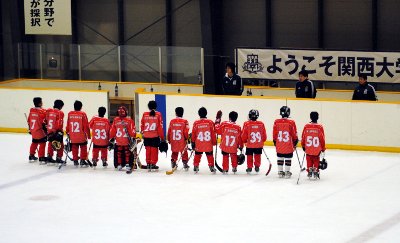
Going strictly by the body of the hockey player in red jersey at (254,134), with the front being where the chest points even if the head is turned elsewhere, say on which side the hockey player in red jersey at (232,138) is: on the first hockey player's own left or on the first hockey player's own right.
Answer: on the first hockey player's own left

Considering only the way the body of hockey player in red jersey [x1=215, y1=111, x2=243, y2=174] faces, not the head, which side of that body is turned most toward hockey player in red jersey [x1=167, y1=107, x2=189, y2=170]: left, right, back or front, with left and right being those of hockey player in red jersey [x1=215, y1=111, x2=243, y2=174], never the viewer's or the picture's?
left

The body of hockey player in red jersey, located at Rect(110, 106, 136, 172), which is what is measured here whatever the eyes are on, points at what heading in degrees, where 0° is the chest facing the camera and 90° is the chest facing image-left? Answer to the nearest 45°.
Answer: approximately 180°

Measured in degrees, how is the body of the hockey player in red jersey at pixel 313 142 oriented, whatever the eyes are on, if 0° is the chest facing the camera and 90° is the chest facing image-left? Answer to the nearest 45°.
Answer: approximately 180°

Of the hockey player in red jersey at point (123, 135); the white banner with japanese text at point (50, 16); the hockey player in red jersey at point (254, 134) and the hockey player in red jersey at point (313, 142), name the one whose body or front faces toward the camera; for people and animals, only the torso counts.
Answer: the white banner with japanese text

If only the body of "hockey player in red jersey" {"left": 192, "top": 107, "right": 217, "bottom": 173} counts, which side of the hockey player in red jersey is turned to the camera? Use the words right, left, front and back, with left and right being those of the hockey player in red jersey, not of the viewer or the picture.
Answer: back

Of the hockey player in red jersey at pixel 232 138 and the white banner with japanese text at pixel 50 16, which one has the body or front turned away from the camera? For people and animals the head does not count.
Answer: the hockey player in red jersey

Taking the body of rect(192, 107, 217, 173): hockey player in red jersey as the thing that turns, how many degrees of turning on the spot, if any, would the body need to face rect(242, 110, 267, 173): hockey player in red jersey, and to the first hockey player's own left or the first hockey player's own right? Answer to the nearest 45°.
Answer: approximately 90° to the first hockey player's own right

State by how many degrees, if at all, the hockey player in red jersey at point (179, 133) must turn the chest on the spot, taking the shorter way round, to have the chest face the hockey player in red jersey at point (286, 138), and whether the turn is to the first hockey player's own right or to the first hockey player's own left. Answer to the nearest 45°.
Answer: approximately 90° to the first hockey player's own right

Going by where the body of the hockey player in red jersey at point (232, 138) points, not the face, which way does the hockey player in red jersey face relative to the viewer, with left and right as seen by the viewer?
facing away from the viewer

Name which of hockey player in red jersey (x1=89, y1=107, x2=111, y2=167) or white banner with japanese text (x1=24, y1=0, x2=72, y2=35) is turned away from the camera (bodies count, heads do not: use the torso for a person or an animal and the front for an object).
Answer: the hockey player in red jersey

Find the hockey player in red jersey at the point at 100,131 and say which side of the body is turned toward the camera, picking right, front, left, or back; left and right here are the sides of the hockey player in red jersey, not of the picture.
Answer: back

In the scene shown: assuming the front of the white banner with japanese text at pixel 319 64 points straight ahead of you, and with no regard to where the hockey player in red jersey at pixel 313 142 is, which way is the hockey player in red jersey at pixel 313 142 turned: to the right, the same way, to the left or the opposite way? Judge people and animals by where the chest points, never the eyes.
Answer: the opposite way
